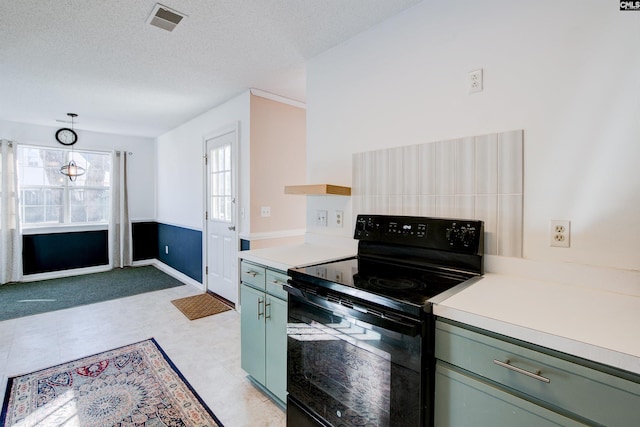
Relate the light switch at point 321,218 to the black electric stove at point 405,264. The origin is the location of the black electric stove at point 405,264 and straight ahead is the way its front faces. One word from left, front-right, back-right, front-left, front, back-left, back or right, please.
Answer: right

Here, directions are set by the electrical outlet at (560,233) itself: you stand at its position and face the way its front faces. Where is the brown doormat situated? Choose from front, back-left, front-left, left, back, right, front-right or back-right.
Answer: right

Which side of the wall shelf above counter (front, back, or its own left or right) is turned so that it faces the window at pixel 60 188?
right

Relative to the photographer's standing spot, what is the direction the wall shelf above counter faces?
facing the viewer and to the left of the viewer

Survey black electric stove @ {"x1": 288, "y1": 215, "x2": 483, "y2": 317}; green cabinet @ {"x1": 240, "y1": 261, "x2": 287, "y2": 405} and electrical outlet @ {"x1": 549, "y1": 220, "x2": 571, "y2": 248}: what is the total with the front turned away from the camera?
0

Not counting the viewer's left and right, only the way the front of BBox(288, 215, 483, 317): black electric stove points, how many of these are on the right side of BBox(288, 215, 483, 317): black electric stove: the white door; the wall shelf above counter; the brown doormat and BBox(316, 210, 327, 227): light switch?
4

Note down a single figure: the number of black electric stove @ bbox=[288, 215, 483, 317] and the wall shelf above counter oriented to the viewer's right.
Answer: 0

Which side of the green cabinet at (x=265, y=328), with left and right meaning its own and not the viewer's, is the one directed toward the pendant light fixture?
right

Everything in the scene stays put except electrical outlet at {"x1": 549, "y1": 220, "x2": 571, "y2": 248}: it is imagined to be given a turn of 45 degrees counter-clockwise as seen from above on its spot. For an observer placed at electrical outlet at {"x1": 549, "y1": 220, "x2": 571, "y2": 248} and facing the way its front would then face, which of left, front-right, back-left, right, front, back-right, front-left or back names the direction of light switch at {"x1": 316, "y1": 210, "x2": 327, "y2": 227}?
back-right

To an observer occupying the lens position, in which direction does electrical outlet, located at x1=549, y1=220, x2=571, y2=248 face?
facing the viewer

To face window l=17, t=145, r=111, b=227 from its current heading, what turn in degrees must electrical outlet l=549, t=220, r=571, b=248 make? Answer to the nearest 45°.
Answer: approximately 90° to its right

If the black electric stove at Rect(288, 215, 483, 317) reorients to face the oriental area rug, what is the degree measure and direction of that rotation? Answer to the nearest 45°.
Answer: approximately 45° to its right
